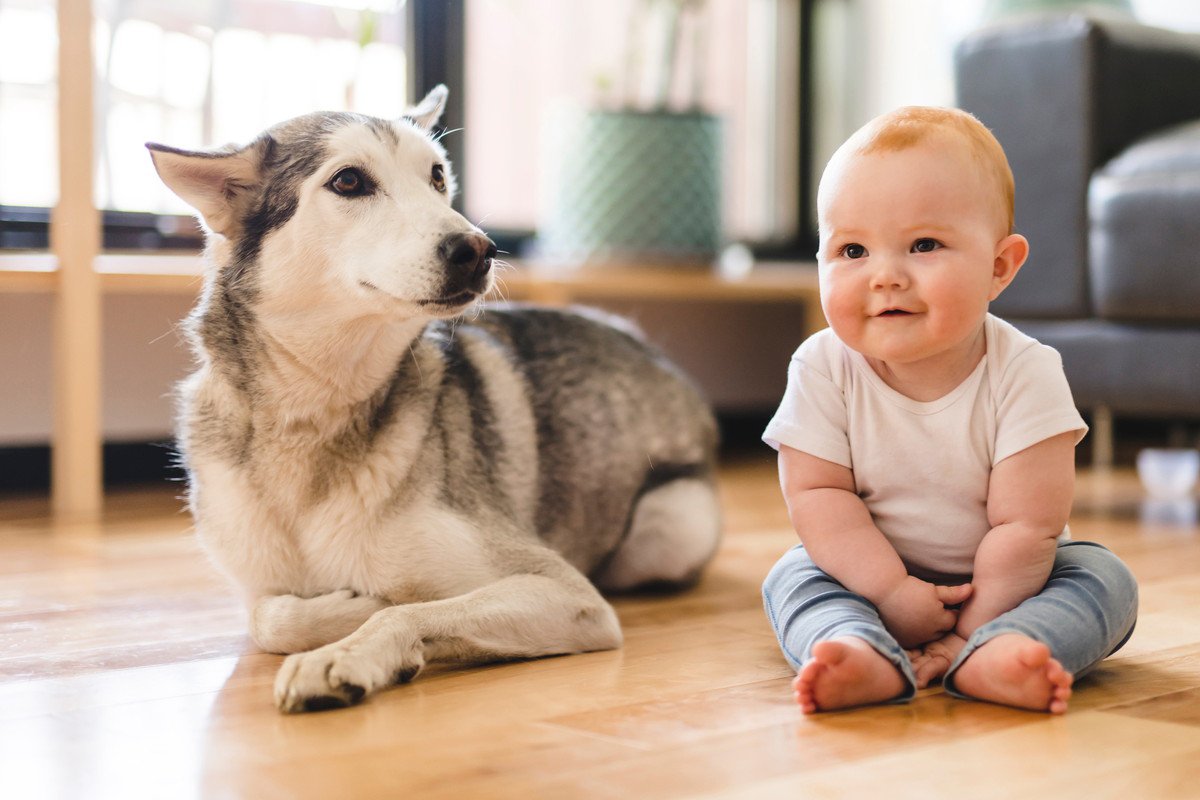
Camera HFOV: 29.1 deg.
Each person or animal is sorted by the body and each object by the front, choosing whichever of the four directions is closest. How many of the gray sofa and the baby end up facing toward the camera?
2

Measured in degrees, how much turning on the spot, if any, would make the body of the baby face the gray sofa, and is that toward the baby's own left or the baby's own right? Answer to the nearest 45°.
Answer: approximately 180°

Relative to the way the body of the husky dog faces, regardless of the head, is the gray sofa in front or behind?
behind

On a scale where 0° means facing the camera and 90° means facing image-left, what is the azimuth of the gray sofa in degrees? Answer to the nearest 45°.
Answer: approximately 0°

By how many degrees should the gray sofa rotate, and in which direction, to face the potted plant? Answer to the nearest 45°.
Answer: approximately 135° to its right

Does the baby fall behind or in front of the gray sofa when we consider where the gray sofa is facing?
in front

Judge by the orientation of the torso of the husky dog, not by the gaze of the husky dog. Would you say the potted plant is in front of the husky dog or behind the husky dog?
behind
